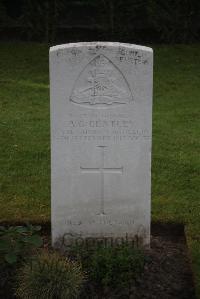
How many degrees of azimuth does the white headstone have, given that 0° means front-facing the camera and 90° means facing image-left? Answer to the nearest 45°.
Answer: approximately 0°
